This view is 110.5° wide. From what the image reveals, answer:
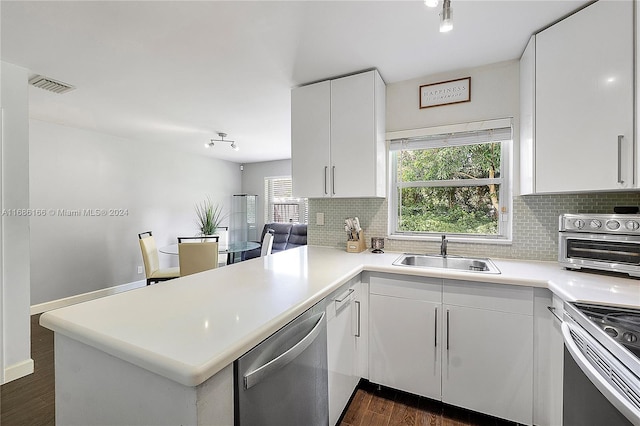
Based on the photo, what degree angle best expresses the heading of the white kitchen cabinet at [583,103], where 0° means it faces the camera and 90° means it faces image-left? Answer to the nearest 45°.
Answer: approximately 45°

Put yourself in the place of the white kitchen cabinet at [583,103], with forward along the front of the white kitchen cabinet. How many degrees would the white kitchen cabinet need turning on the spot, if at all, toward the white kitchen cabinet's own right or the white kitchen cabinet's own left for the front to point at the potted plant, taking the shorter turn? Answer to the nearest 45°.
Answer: approximately 45° to the white kitchen cabinet's own right

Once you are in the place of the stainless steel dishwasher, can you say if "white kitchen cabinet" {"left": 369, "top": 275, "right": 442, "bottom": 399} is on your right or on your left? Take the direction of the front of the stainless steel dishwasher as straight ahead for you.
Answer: on your left

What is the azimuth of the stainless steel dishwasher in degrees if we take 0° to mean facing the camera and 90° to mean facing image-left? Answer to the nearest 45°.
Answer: approximately 315°
